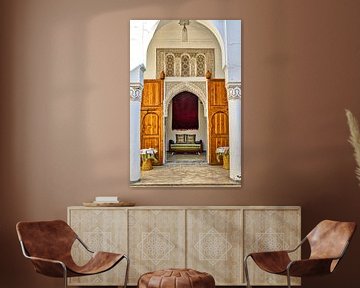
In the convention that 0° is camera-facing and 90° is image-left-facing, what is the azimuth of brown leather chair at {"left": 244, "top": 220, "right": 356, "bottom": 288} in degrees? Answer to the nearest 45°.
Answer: approximately 45°

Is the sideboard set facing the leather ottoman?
yes

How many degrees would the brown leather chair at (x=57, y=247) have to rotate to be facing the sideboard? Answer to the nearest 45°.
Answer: approximately 45° to its left

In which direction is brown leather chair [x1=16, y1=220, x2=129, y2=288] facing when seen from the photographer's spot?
facing the viewer and to the right of the viewer

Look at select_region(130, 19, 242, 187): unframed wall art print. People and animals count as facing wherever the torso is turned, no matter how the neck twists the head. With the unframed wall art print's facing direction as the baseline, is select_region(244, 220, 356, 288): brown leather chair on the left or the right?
on its left

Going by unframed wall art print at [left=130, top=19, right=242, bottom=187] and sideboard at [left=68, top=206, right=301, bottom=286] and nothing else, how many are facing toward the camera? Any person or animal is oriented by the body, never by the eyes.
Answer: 2

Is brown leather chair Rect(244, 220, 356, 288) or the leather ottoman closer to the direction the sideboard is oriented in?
the leather ottoman

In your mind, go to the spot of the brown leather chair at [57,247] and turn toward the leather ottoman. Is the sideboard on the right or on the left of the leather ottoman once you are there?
left

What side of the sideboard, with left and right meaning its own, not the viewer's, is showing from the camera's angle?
front

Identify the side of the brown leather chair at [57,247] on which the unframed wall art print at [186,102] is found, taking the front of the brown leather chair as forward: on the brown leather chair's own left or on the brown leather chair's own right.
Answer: on the brown leather chair's own left

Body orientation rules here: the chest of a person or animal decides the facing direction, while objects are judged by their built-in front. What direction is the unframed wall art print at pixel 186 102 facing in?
toward the camera

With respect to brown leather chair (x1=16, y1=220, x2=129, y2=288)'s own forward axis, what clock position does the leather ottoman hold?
The leather ottoman is roughly at 12 o'clock from the brown leather chair.
